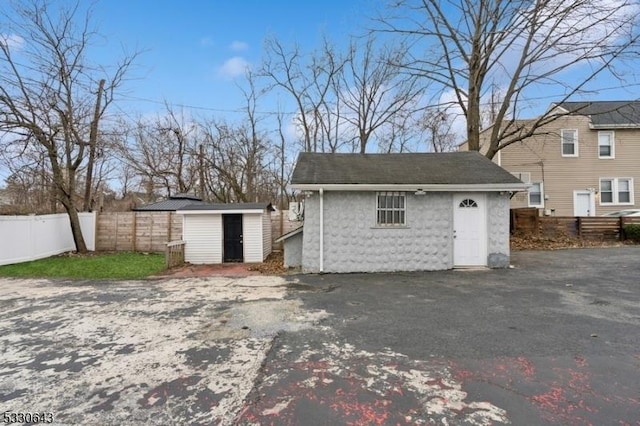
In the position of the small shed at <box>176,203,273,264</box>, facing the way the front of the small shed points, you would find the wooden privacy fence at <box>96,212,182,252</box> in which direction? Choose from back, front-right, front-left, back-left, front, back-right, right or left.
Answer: back-right

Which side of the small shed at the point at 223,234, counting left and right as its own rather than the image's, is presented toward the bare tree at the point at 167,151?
back

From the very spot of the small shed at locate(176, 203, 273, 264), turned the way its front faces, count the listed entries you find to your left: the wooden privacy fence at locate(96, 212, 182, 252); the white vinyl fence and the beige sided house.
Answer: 1

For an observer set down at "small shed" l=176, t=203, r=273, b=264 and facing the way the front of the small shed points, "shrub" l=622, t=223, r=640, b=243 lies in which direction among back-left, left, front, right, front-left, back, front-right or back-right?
left

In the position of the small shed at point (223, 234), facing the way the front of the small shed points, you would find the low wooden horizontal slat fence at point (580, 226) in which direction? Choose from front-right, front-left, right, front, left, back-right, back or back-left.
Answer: left

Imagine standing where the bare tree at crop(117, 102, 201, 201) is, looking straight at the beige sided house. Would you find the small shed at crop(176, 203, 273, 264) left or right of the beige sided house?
right

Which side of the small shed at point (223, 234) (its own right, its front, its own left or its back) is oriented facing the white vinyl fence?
right

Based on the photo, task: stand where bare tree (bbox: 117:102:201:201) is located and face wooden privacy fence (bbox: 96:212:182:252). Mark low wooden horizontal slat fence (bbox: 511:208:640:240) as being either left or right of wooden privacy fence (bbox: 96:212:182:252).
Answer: left

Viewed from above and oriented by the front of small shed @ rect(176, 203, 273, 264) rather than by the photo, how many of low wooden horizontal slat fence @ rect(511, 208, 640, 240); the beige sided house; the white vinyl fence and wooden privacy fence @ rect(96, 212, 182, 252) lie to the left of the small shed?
2

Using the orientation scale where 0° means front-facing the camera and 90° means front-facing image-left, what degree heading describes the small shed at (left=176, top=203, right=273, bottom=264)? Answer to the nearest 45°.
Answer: approximately 0°

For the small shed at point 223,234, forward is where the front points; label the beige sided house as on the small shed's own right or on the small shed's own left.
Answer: on the small shed's own left

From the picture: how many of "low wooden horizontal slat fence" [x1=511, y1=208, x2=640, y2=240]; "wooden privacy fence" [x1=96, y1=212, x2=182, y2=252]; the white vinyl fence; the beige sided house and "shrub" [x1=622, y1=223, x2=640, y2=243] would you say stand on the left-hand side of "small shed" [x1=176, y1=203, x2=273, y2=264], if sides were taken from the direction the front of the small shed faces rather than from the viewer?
3
